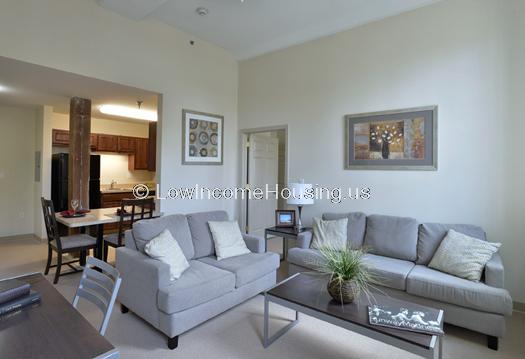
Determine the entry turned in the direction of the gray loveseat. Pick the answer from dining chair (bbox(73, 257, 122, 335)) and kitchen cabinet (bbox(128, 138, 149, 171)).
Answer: the kitchen cabinet

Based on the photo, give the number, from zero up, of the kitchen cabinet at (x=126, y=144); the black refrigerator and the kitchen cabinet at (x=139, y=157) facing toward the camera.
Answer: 3

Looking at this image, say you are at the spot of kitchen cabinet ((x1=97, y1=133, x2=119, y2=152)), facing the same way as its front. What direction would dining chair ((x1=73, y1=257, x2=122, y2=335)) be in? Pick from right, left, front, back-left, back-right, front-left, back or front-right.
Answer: front

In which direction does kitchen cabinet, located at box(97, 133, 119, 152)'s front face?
toward the camera

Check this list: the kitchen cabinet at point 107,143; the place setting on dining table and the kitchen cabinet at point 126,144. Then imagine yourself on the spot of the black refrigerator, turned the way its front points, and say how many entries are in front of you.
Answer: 1

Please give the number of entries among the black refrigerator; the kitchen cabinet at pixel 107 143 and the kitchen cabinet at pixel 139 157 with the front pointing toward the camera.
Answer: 3

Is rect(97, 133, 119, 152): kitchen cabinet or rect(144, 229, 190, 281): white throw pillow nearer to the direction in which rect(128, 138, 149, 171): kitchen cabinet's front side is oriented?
the white throw pillow

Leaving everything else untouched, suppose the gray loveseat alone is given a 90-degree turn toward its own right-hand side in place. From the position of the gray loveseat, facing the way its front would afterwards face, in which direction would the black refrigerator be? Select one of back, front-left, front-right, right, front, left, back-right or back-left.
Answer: right

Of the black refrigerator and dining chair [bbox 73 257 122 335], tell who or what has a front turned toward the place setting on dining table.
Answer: the black refrigerator

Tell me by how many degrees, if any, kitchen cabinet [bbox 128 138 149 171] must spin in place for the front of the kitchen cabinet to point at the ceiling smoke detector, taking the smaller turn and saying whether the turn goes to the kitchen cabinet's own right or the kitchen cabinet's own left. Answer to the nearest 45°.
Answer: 0° — it already faces it

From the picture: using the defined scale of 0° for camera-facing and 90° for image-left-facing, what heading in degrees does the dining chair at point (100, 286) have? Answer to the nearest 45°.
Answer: approximately 45°

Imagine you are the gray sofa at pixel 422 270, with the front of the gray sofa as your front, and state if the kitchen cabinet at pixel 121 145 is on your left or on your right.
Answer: on your right

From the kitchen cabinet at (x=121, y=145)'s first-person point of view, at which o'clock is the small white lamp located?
The small white lamp is roughly at 11 o'clock from the kitchen cabinet.

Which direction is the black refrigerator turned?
toward the camera

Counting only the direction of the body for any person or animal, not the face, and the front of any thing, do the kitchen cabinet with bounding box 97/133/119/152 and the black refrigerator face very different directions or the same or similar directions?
same or similar directions

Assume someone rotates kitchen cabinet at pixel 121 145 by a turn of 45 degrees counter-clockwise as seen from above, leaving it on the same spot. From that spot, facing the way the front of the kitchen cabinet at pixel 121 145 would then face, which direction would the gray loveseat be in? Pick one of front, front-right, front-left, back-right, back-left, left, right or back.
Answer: front-right

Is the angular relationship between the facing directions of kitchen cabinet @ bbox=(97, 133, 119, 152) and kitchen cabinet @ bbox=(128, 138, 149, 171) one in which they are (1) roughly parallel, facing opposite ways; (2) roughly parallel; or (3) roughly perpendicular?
roughly parallel

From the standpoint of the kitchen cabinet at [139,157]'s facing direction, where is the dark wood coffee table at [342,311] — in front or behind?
in front

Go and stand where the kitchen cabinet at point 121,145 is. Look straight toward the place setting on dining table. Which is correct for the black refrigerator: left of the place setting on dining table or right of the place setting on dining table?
right

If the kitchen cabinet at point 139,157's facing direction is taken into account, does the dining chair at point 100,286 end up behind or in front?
in front
